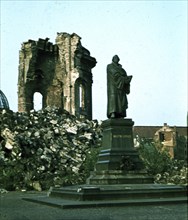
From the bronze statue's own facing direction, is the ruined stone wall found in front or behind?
behind
